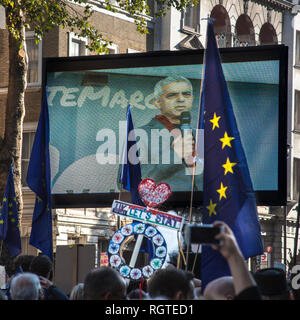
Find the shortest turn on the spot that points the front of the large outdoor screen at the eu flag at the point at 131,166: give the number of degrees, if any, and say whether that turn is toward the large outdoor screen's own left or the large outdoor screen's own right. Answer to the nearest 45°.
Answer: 0° — it already faces it

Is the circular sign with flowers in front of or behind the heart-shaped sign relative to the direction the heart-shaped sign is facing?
in front

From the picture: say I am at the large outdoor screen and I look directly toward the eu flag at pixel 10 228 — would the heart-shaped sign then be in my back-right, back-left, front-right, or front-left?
front-left

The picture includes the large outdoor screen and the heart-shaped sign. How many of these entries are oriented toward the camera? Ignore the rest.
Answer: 2

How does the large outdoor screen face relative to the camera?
toward the camera

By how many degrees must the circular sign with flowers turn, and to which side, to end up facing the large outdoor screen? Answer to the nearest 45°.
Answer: approximately 180°

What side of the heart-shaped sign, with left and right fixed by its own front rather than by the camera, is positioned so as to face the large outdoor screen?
back

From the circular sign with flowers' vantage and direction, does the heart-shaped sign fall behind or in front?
behind

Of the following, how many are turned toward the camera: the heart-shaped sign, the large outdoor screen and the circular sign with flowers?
3

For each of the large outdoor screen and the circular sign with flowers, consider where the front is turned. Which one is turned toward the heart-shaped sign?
the large outdoor screen

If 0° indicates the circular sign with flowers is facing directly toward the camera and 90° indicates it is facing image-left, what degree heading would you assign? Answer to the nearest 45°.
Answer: approximately 0°

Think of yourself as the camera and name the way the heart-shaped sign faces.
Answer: facing the viewer

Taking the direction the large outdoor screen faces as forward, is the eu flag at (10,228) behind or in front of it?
in front

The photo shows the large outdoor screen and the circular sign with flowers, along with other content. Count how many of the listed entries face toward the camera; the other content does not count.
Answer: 2

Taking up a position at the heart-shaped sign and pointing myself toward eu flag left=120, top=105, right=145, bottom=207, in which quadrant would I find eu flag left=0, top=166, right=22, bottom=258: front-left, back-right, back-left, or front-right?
front-left

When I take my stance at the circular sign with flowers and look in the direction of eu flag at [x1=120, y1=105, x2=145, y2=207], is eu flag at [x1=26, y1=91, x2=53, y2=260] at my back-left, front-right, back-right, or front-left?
front-left

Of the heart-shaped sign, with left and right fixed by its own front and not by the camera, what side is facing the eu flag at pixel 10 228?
right

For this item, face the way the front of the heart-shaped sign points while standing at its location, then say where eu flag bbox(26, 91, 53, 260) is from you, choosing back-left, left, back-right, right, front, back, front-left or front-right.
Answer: right

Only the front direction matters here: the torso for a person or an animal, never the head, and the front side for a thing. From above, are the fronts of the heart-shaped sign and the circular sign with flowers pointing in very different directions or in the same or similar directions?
same or similar directions
